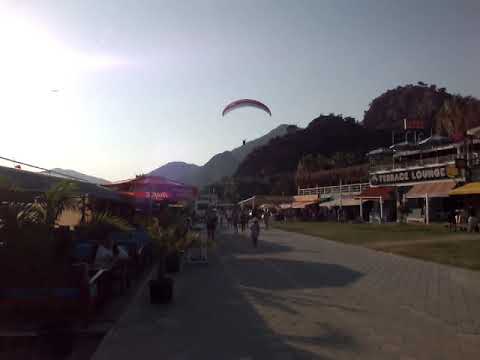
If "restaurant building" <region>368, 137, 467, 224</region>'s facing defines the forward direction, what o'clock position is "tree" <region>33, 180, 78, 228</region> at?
The tree is roughly at 11 o'clock from the restaurant building.

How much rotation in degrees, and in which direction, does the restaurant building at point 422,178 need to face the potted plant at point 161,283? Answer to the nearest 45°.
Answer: approximately 45° to its left

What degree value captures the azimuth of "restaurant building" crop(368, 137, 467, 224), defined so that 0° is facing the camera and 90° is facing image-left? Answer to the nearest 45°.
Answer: approximately 45°
